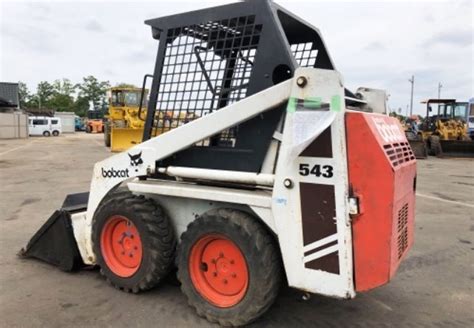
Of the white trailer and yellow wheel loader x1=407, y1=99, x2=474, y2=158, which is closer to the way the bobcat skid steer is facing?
the white trailer

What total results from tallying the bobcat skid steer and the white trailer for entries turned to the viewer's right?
0

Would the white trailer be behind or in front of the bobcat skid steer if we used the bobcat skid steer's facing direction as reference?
in front

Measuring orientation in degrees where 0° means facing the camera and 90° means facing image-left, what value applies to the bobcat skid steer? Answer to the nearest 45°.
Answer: approximately 135°

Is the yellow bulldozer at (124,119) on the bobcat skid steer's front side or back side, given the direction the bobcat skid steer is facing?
on the front side
